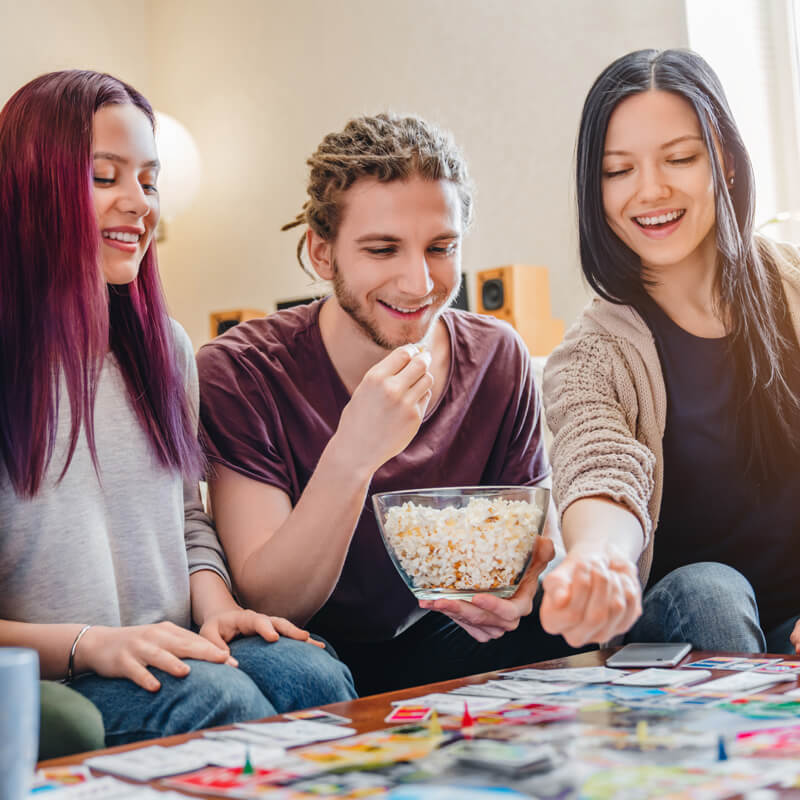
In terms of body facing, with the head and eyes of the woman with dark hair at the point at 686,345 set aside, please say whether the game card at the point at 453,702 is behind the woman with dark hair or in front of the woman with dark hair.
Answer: in front

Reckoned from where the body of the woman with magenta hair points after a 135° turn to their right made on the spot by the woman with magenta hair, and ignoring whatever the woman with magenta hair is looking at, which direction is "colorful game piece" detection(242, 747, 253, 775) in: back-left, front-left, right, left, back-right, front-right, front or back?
left

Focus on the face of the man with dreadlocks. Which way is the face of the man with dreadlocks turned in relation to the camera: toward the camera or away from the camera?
toward the camera

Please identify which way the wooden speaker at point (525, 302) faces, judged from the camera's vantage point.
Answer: facing the viewer and to the left of the viewer

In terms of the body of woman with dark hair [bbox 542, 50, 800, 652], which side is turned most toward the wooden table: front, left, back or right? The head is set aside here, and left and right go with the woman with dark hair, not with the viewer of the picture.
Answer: front

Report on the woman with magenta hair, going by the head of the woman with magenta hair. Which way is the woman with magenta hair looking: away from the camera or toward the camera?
toward the camera

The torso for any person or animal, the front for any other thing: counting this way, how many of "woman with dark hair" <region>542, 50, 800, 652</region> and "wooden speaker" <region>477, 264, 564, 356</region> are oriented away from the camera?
0

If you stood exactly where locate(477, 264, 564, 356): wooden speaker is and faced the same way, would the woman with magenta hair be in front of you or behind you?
in front

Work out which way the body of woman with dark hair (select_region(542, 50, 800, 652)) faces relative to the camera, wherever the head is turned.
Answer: toward the camera

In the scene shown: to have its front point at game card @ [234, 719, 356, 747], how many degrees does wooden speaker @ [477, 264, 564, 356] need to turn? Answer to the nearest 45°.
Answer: approximately 45° to its left

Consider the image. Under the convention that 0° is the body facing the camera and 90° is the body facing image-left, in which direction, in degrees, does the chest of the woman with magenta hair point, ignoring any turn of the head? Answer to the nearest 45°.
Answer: approximately 315°

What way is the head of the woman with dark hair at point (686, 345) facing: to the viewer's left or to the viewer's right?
to the viewer's left
